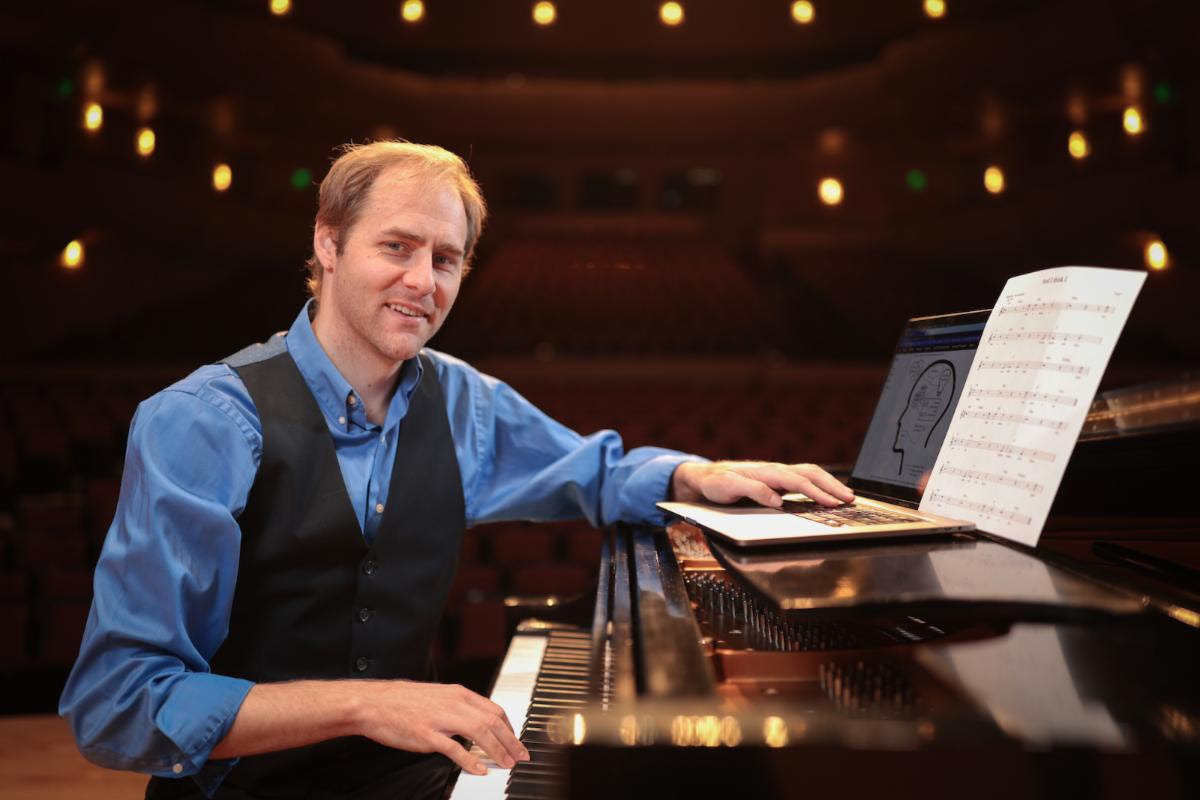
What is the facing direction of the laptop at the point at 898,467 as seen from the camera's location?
facing the viewer and to the left of the viewer

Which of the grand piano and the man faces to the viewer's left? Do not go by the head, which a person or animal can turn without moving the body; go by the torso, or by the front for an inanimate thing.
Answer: the grand piano

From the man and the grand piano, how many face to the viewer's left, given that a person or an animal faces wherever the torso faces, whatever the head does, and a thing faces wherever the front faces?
1

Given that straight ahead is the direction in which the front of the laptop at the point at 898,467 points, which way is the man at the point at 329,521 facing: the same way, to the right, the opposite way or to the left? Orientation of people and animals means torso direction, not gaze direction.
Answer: to the left

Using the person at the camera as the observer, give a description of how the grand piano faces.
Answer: facing to the left of the viewer

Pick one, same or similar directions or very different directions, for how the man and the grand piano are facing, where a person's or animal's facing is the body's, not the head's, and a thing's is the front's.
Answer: very different directions

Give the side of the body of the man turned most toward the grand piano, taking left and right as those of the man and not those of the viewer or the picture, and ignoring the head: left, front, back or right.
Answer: front

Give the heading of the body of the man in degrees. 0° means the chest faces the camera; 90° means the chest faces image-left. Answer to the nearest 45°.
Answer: approximately 315°

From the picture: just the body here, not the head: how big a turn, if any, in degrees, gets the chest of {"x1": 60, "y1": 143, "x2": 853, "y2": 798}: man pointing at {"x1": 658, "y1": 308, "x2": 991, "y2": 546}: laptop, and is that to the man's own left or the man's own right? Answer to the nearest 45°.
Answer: approximately 45° to the man's own left
